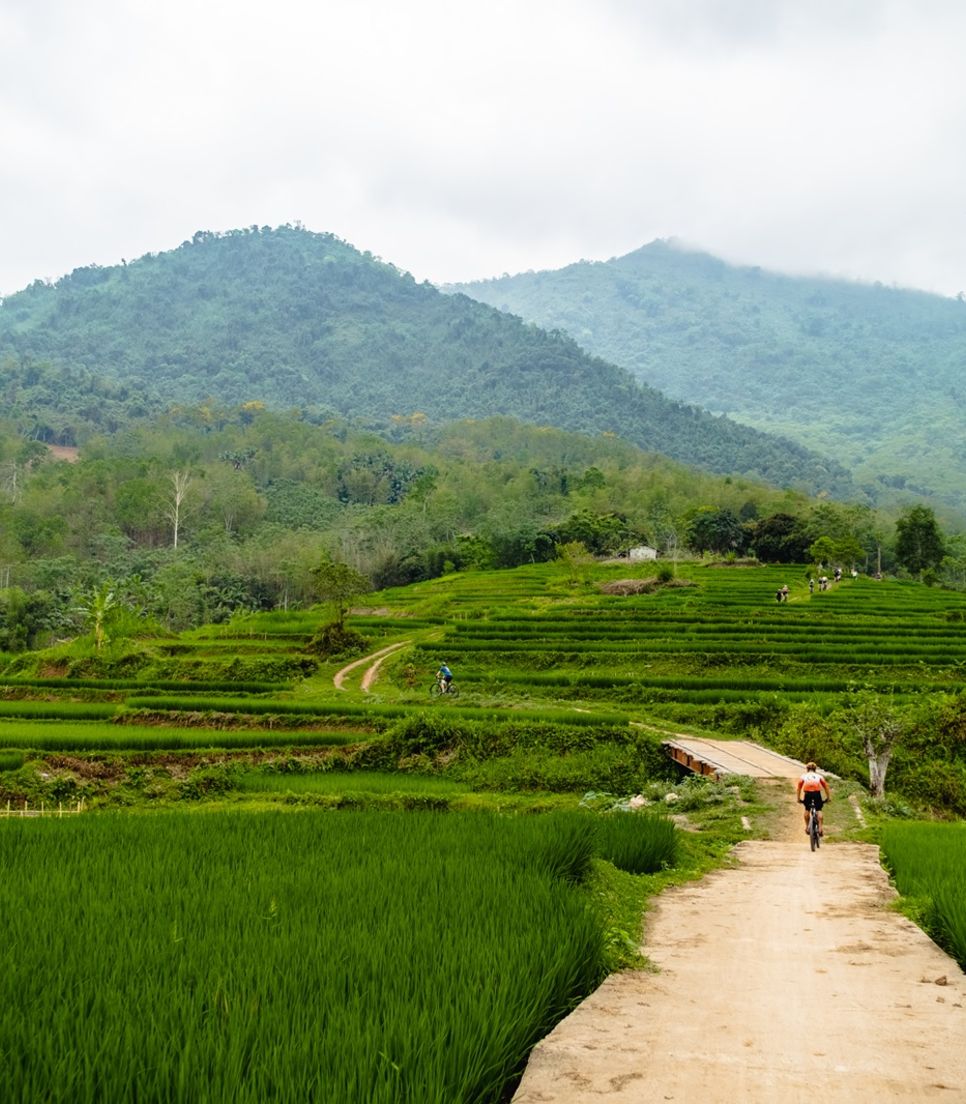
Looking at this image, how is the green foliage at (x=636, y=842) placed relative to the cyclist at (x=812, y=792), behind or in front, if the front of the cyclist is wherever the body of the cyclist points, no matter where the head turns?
behind

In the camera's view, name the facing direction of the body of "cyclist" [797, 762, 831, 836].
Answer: away from the camera

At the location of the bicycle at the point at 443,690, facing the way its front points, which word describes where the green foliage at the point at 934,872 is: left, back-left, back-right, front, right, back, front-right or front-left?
left

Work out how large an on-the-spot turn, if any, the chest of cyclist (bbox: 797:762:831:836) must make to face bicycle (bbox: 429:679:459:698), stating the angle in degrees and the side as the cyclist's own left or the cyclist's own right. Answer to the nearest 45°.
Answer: approximately 45° to the cyclist's own left

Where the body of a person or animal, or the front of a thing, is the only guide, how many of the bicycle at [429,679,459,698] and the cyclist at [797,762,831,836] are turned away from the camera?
1

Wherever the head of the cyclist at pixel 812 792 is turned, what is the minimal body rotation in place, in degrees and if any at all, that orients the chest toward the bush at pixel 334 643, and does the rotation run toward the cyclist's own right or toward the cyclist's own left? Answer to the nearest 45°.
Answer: approximately 45° to the cyclist's own left

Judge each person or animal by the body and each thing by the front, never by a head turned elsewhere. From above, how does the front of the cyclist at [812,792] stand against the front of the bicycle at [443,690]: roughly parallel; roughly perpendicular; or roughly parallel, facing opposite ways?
roughly perpendicular

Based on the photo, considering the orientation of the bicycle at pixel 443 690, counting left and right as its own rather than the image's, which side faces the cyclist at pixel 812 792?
left

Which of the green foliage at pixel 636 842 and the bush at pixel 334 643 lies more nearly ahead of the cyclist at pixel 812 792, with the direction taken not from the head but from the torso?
the bush
